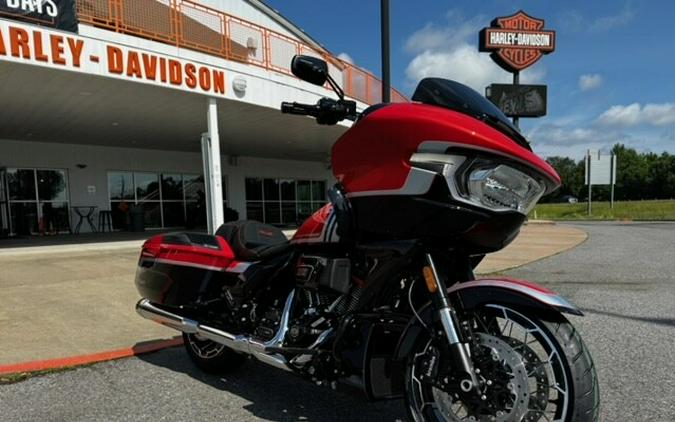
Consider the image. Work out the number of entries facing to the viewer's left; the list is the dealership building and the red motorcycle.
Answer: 0

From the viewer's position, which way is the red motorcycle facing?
facing the viewer and to the right of the viewer

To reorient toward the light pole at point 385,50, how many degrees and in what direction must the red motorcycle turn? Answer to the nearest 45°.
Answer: approximately 135° to its left

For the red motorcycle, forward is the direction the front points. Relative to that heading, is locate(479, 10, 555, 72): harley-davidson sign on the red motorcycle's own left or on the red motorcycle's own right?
on the red motorcycle's own left

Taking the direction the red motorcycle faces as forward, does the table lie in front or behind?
behind

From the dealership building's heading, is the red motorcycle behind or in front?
in front
